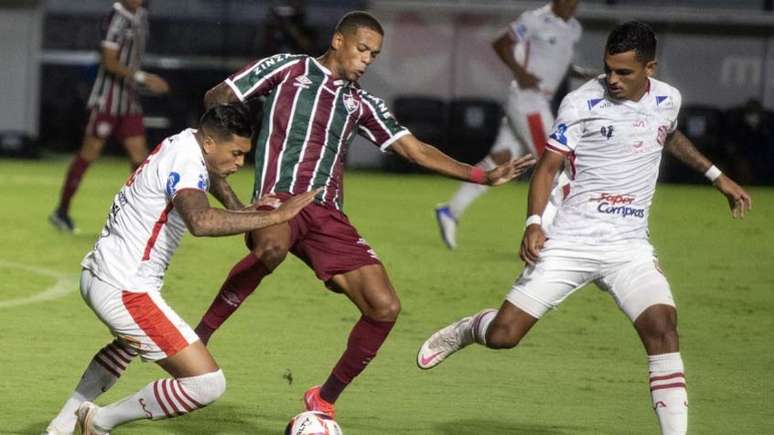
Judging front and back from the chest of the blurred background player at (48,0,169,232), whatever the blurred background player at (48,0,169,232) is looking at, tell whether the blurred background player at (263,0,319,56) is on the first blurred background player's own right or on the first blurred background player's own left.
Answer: on the first blurred background player's own left

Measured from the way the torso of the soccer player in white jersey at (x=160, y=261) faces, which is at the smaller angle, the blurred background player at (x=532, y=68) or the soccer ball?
the soccer ball

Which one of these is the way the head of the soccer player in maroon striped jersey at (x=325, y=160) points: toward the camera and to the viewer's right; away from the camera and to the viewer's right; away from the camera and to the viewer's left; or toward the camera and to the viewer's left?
toward the camera and to the viewer's right

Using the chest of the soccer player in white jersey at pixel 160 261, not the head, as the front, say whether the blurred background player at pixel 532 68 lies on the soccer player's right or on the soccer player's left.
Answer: on the soccer player's left

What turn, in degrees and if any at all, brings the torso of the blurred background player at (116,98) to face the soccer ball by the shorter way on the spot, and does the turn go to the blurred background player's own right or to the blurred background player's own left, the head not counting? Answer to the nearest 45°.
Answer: approximately 45° to the blurred background player's own right

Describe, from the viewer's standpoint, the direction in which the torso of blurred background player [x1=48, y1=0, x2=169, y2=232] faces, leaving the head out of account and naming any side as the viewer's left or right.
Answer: facing the viewer and to the right of the viewer

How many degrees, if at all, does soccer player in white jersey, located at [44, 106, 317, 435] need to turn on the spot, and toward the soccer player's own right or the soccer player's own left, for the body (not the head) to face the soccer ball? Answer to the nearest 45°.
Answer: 0° — they already face it

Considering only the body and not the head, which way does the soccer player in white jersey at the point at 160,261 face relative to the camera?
to the viewer's right

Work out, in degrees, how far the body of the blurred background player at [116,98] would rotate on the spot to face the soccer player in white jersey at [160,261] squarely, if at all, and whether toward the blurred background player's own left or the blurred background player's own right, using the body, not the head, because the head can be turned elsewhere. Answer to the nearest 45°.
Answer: approximately 45° to the blurred background player's own right

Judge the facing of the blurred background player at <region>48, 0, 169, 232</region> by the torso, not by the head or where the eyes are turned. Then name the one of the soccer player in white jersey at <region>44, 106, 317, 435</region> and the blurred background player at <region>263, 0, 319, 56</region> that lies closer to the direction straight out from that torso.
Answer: the soccer player in white jersey
